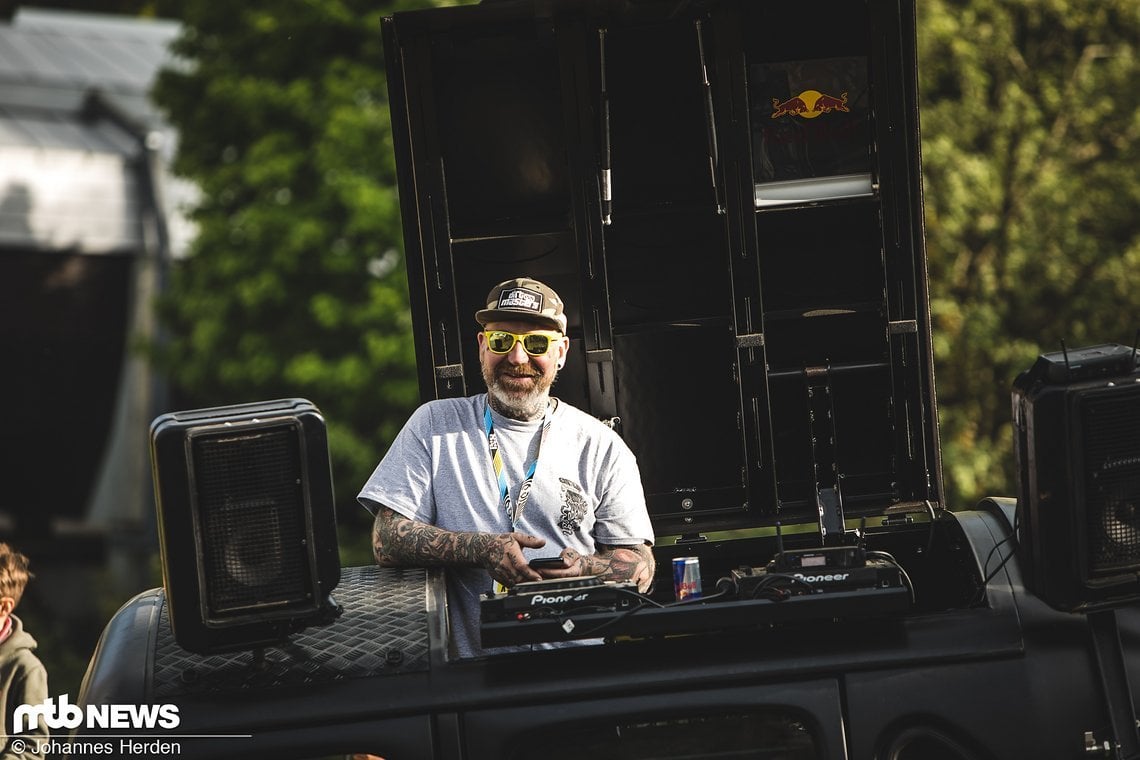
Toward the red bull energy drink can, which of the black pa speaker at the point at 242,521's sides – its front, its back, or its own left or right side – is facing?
left

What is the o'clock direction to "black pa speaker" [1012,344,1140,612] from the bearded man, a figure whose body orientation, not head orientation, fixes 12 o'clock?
The black pa speaker is roughly at 10 o'clock from the bearded man.

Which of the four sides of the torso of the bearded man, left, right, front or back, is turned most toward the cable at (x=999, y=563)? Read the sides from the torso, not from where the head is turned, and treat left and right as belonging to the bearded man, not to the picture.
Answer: left

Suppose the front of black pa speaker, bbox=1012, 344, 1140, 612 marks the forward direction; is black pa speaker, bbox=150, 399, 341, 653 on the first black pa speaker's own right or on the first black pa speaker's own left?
on the first black pa speaker's own right

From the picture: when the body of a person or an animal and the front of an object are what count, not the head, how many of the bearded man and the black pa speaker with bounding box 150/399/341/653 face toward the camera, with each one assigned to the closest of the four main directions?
2

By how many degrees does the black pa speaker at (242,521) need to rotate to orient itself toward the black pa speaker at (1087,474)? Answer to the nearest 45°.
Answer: approximately 90° to its left

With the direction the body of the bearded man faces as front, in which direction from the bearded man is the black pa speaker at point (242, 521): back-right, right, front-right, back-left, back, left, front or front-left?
front-right

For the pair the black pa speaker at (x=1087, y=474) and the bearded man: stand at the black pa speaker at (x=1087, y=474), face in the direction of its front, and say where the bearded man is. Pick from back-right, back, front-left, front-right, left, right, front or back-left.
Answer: back-right

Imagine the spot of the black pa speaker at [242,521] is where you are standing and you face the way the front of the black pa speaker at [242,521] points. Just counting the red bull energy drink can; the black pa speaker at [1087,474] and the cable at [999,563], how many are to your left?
3

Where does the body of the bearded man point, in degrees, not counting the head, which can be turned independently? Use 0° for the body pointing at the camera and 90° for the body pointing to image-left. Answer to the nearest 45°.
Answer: approximately 0°
